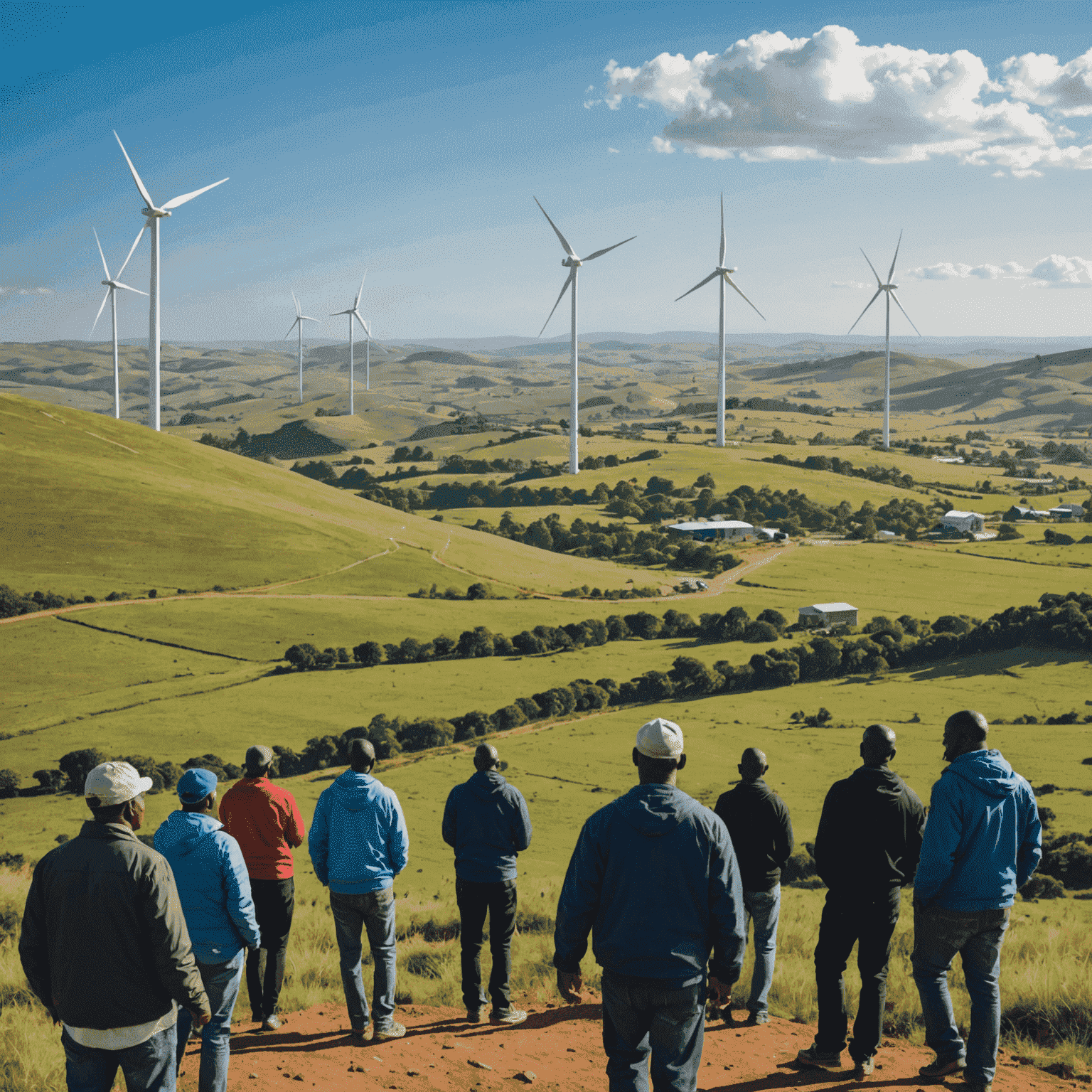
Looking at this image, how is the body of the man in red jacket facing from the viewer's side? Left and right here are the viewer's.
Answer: facing away from the viewer and to the right of the viewer

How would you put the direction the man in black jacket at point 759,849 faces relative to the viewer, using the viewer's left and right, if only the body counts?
facing away from the viewer

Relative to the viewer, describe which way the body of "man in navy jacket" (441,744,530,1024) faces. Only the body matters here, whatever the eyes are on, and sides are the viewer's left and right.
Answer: facing away from the viewer

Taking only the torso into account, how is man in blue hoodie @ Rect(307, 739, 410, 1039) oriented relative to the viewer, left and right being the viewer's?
facing away from the viewer

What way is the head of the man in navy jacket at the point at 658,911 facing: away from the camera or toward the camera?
away from the camera

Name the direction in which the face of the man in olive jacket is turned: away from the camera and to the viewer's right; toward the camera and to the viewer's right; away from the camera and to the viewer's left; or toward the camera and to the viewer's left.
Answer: away from the camera and to the viewer's right

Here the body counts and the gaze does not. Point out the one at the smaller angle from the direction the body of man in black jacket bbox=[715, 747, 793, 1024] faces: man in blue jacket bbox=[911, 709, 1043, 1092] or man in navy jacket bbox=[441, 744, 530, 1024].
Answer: the man in navy jacket

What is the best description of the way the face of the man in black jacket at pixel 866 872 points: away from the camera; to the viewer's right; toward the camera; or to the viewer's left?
away from the camera

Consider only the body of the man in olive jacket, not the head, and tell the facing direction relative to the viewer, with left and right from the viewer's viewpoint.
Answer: facing away from the viewer and to the right of the viewer

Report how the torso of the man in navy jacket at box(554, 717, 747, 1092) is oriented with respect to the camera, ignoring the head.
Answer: away from the camera

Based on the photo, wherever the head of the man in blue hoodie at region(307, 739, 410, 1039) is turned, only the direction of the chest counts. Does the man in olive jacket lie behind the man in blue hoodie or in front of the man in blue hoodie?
behind

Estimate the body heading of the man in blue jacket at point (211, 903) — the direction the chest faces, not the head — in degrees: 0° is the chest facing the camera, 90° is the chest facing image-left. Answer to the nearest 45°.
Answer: approximately 225°
